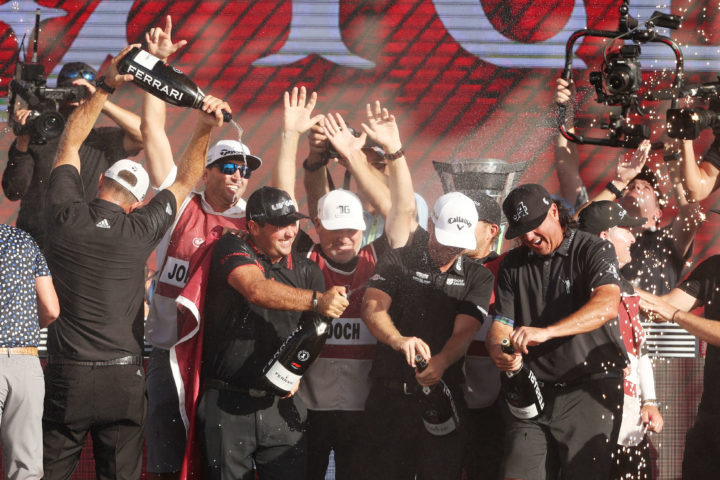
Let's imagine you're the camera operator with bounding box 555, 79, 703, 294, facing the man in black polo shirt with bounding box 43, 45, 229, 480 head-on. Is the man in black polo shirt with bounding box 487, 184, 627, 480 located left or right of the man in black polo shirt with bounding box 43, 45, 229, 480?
left

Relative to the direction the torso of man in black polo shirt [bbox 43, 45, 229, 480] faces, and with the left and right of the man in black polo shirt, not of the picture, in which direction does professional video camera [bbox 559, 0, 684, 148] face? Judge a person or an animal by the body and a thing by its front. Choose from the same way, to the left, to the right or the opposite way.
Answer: the opposite way

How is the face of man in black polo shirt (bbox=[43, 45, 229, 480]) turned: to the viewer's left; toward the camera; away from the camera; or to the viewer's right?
away from the camera

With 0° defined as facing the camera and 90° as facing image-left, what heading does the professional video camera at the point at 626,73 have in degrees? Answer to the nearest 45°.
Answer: approximately 45°

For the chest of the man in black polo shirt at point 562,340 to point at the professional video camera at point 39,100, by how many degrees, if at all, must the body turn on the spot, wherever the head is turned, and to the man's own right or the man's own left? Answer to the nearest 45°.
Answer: approximately 45° to the man's own right

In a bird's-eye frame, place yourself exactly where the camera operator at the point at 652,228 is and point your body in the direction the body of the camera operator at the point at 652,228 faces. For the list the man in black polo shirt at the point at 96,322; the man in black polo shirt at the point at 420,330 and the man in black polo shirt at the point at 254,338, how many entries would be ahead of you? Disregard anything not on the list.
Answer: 3

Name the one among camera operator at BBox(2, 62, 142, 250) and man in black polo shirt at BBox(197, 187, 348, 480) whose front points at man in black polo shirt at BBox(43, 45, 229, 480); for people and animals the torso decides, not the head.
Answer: the camera operator

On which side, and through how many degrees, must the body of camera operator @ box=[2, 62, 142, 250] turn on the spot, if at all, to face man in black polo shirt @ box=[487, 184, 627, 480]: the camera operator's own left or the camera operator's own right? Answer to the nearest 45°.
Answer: approximately 45° to the camera operator's own left

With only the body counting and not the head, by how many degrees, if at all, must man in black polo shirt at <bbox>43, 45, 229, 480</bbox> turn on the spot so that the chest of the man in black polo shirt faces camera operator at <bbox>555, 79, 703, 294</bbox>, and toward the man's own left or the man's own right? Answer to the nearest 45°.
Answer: approximately 90° to the man's own right

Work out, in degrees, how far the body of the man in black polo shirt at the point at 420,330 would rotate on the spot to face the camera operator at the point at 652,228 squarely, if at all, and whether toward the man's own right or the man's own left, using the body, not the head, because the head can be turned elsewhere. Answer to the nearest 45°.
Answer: approximately 135° to the man's own left

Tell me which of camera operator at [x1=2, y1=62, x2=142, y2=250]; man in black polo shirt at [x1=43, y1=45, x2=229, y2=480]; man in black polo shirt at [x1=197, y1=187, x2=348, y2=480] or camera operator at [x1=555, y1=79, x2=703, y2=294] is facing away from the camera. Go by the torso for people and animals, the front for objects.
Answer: man in black polo shirt at [x1=43, y1=45, x2=229, y2=480]
